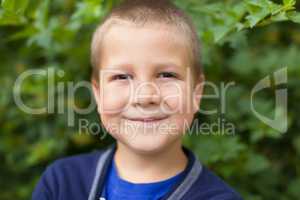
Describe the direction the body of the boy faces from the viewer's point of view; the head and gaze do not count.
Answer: toward the camera

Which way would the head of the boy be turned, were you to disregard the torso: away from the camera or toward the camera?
toward the camera
